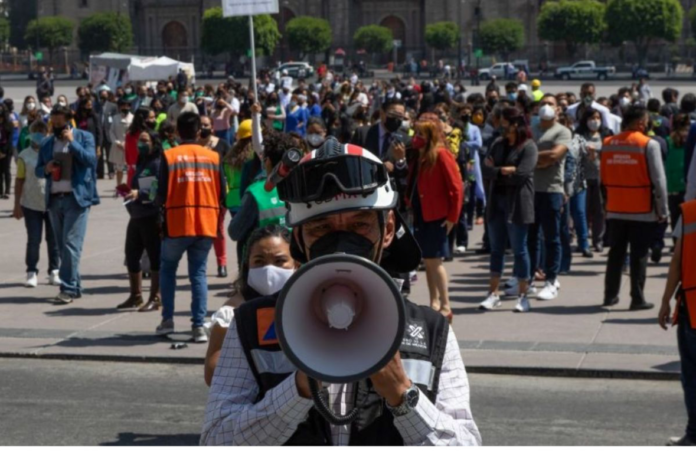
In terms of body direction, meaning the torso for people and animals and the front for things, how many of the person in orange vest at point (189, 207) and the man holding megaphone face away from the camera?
1

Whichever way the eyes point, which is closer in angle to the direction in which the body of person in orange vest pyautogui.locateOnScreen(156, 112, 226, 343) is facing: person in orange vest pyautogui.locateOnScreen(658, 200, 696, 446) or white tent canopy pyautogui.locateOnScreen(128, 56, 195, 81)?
the white tent canopy

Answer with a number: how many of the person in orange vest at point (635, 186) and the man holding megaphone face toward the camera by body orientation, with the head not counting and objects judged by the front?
1

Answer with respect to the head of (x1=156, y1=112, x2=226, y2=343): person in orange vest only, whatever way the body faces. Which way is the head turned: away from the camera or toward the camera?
away from the camera

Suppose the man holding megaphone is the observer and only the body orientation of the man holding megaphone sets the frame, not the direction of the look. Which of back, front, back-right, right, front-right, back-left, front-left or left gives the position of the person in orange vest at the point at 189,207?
back

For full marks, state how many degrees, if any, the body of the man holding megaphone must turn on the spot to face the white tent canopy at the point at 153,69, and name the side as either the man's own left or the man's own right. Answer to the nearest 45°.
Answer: approximately 180°

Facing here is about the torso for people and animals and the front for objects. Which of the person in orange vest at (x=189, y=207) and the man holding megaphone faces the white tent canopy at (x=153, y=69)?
the person in orange vest

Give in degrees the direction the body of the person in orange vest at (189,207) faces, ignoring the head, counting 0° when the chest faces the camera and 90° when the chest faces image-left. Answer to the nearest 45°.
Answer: approximately 180°

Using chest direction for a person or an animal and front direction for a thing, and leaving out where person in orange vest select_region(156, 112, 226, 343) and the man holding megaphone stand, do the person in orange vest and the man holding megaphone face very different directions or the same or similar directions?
very different directions

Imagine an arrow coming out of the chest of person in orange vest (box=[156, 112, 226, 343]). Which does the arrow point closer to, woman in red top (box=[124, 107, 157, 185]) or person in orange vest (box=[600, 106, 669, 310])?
the woman in red top

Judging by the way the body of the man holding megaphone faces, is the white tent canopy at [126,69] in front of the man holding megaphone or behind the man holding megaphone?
behind

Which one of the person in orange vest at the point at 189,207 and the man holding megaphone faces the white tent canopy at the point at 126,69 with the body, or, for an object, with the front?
the person in orange vest

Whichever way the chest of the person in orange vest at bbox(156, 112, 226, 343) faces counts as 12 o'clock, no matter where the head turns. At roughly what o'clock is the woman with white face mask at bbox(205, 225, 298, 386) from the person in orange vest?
The woman with white face mask is roughly at 6 o'clock from the person in orange vest.
